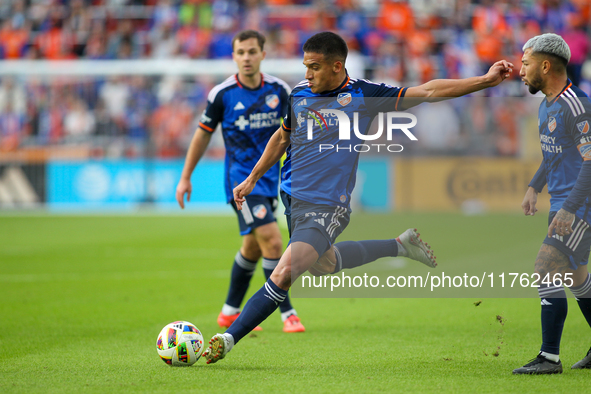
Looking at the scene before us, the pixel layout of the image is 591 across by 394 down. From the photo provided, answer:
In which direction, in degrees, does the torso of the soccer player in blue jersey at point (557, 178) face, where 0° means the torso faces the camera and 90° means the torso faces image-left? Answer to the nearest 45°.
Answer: approximately 45°

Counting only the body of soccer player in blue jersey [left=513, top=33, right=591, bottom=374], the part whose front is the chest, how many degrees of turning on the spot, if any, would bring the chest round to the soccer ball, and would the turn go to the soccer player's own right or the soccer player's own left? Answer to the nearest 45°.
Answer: approximately 45° to the soccer player's own right

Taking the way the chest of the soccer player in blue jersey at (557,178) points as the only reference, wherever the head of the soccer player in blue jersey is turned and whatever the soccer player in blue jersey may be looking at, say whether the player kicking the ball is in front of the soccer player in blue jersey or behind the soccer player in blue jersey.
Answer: in front

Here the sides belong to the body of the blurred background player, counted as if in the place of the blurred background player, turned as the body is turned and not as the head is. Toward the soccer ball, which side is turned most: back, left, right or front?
front

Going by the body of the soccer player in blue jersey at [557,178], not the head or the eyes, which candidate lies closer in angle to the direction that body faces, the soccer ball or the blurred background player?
the soccer ball

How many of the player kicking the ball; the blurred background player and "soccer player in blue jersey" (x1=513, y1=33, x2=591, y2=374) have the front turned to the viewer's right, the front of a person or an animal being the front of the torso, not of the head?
0

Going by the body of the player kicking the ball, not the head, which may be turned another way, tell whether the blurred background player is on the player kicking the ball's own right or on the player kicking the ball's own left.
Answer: on the player kicking the ball's own right

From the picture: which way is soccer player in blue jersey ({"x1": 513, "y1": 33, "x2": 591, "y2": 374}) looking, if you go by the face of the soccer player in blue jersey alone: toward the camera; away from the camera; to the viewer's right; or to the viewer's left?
to the viewer's left

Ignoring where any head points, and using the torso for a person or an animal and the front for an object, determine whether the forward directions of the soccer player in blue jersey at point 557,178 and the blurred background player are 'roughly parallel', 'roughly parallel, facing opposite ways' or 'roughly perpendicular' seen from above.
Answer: roughly perpendicular

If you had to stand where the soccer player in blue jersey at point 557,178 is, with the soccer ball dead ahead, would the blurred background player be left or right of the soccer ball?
right

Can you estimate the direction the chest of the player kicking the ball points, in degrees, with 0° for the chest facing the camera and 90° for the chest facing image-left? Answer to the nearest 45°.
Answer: approximately 45°

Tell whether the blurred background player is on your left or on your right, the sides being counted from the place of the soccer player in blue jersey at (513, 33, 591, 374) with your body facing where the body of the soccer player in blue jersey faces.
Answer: on your right

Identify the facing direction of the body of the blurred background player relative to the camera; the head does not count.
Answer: toward the camera

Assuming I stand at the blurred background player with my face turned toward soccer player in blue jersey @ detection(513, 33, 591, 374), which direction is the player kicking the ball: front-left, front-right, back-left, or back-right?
front-right

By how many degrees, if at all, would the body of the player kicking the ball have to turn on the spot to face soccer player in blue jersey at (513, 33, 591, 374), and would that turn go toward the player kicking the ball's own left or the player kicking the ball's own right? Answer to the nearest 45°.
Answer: approximately 135° to the player kicking the ball's own left
